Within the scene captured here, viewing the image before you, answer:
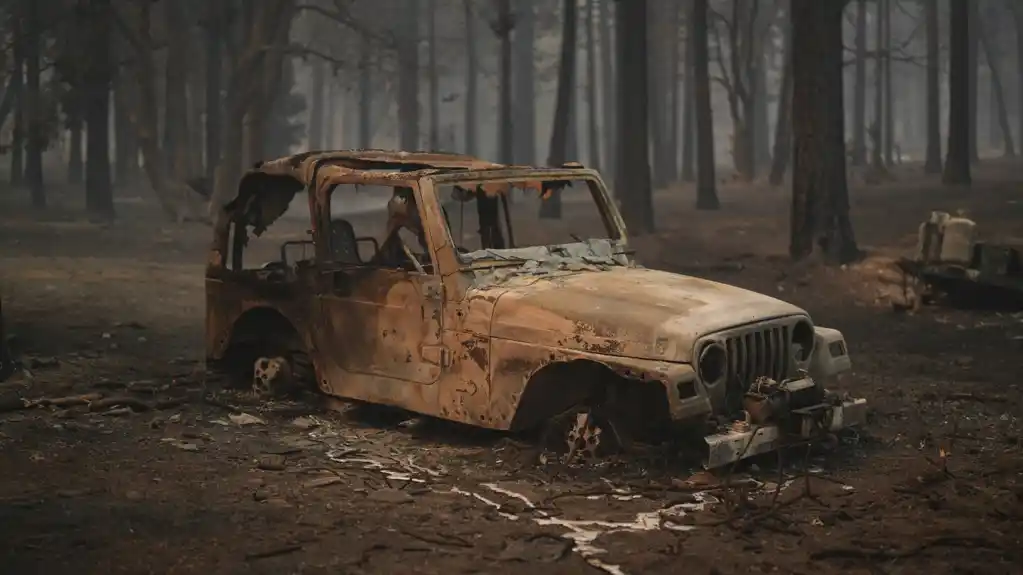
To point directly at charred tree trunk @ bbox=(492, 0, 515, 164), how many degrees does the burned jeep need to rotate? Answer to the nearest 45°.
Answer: approximately 135° to its left

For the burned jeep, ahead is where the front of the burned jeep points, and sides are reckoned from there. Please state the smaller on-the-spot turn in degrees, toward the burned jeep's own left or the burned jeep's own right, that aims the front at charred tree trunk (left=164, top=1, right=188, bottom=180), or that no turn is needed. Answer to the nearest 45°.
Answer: approximately 135° to the burned jeep's own left

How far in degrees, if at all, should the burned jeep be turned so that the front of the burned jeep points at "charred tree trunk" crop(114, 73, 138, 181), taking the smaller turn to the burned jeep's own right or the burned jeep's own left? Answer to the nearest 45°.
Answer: approximately 135° to the burned jeep's own left

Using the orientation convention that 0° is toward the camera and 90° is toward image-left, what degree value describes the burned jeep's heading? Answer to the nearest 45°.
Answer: approximately 315°

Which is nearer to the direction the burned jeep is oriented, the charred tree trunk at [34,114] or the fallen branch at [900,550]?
the fallen branch

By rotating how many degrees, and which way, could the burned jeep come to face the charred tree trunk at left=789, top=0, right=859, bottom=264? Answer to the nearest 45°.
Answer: approximately 135° to its left

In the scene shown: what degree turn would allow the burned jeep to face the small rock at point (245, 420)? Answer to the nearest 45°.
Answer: approximately 180°

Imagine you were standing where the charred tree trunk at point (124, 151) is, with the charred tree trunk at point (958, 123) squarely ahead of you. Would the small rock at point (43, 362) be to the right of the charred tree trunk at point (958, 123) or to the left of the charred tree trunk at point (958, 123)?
right
